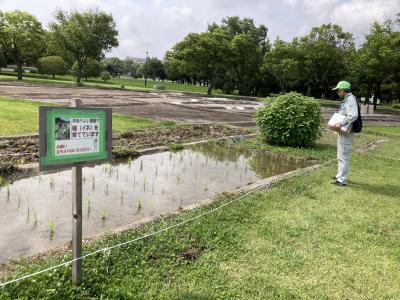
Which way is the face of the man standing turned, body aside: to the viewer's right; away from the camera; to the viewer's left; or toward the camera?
to the viewer's left

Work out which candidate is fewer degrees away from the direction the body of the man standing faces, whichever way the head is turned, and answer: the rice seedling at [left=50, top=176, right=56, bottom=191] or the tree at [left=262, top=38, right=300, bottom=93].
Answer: the rice seedling

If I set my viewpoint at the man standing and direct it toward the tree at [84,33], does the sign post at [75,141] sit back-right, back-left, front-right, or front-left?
back-left

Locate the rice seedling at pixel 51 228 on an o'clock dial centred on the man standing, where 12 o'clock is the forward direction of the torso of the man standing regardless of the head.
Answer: The rice seedling is roughly at 10 o'clock from the man standing.

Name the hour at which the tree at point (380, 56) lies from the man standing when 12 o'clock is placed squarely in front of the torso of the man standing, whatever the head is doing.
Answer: The tree is roughly at 3 o'clock from the man standing.

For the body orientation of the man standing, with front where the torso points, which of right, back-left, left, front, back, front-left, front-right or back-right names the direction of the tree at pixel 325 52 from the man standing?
right

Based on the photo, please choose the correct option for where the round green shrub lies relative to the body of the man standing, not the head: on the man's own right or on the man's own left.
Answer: on the man's own right

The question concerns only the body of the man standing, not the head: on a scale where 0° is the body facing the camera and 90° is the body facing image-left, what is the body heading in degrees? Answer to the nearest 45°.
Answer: approximately 90°

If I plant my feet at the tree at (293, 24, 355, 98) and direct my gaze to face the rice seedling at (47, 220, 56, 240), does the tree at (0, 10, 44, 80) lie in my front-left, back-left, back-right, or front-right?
front-right

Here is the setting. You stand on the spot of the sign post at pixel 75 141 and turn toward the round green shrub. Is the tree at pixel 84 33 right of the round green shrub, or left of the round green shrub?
left

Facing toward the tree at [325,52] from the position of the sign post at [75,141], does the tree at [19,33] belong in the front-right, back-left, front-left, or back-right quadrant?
front-left

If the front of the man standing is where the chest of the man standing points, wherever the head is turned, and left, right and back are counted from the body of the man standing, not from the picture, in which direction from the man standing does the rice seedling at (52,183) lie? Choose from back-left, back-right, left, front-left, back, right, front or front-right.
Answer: front-left

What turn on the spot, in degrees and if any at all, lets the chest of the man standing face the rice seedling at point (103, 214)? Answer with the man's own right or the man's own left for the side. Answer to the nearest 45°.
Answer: approximately 45° to the man's own left

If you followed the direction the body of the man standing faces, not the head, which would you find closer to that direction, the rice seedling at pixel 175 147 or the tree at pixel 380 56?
the rice seedling
